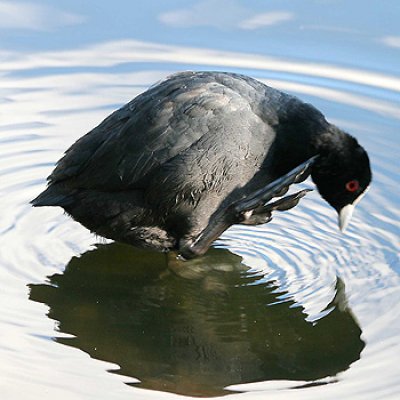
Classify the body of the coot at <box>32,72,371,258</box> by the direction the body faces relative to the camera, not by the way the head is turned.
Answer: to the viewer's right
